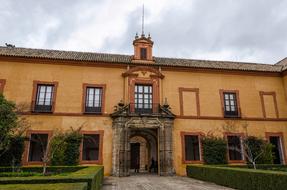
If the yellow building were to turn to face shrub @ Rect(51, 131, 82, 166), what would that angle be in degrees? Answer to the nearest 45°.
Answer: approximately 90° to its right

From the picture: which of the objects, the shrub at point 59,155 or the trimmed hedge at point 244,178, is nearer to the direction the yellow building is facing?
the trimmed hedge

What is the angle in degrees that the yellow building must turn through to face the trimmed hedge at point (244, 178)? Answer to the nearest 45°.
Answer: approximately 45° to its left

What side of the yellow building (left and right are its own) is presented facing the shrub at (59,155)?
right

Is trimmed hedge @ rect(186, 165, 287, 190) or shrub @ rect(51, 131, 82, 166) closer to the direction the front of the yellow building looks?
the trimmed hedge

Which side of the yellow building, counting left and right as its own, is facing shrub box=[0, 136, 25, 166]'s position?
right

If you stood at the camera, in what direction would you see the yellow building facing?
facing the viewer
